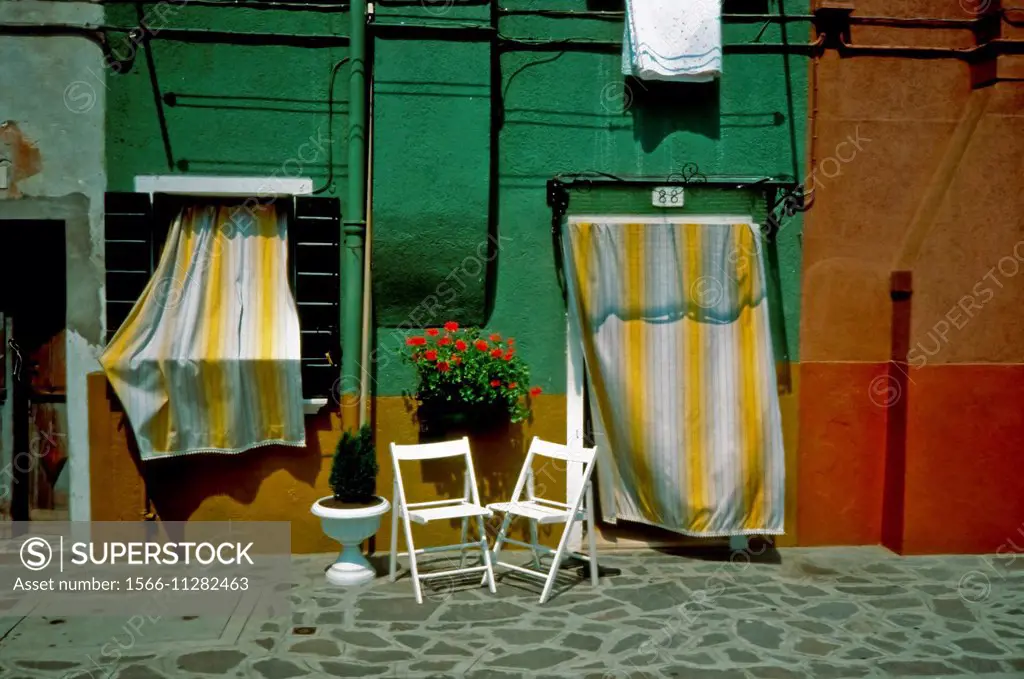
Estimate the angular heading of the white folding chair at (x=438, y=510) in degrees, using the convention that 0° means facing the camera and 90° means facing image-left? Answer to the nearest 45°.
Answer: approximately 315°

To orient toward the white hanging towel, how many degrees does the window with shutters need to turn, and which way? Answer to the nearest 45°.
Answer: approximately 90° to its left

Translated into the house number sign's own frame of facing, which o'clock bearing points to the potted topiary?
The potted topiary is roughly at 2 o'clock from the house number sign.

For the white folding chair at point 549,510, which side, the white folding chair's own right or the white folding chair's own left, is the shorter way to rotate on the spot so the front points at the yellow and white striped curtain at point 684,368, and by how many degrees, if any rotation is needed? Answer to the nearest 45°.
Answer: approximately 180°

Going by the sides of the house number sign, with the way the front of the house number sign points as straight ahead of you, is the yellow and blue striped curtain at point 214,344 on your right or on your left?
on your right

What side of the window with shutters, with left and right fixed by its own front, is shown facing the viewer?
front

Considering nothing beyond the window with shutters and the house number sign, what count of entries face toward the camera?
2
